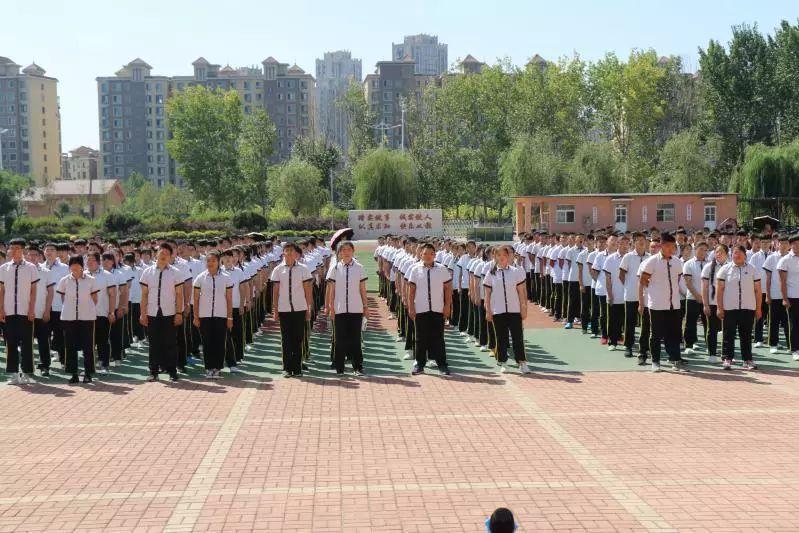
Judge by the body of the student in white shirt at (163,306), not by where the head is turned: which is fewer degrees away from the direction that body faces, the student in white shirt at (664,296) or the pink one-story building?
the student in white shirt

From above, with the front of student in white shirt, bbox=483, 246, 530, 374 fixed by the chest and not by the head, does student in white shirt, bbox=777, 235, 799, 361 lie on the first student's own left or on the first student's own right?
on the first student's own left

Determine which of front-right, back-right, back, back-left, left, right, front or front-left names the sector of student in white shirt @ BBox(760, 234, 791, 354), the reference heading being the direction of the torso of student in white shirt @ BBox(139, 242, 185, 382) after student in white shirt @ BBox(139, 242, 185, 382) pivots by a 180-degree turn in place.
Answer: right

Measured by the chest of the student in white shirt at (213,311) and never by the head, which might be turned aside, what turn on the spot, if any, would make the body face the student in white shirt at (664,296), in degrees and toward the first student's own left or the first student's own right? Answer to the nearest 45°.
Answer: approximately 90° to the first student's own left

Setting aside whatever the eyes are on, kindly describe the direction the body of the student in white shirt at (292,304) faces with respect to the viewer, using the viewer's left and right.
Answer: facing the viewer

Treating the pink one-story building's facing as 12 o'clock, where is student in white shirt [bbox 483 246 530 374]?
The student in white shirt is roughly at 12 o'clock from the pink one-story building.

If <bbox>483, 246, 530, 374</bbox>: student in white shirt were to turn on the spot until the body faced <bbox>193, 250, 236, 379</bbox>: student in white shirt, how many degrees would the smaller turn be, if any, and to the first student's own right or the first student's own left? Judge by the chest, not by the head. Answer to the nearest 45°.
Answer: approximately 90° to the first student's own right

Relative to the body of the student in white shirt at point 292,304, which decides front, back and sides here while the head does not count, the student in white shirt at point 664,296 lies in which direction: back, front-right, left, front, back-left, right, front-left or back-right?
left

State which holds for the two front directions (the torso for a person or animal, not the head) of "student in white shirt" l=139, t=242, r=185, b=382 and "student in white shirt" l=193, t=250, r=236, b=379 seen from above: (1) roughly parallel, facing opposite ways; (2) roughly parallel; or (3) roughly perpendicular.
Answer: roughly parallel

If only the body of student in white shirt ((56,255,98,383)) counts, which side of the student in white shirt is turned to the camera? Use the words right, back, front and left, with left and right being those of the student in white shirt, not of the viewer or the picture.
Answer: front

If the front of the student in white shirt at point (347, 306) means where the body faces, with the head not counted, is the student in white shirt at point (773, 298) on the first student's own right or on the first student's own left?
on the first student's own left

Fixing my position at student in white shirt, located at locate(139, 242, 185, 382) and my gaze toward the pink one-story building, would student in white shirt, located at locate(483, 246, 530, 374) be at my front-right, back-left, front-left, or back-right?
front-right

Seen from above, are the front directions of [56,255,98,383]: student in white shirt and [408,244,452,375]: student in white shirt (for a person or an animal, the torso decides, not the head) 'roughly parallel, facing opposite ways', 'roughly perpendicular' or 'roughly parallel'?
roughly parallel

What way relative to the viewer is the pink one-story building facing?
toward the camera

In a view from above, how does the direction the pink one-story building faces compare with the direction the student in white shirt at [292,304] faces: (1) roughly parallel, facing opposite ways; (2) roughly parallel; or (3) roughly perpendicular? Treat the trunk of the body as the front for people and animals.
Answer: roughly parallel
